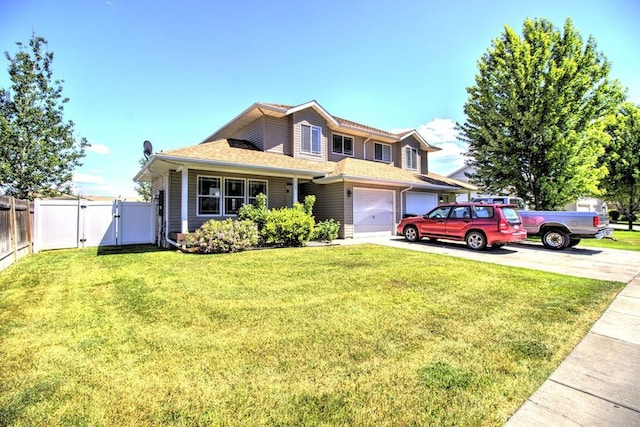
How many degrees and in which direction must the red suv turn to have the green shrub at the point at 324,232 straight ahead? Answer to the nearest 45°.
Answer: approximately 45° to its left

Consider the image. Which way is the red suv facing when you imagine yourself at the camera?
facing away from the viewer and to the left of the viewer

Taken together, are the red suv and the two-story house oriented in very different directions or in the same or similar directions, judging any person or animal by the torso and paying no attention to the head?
very different directions

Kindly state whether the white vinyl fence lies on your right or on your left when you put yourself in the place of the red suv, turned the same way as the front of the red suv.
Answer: on your left

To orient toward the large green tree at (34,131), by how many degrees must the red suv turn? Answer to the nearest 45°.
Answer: approximately 45° to its left

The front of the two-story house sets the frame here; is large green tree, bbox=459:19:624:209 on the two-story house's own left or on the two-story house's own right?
on the two-story house's own left
